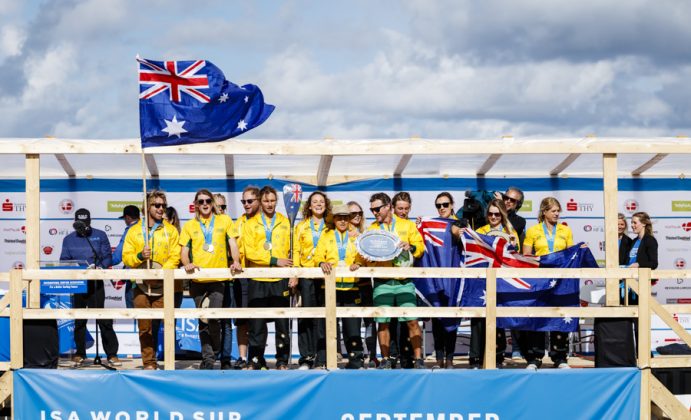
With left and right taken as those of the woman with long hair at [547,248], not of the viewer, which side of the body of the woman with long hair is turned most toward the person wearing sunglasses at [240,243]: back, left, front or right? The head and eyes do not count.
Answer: right

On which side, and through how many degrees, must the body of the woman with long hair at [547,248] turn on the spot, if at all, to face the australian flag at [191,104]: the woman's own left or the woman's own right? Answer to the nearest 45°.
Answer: approximately 90° to the woman's own right

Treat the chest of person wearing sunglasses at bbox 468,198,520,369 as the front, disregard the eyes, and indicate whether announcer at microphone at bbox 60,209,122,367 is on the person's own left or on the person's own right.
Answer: on the person's own right

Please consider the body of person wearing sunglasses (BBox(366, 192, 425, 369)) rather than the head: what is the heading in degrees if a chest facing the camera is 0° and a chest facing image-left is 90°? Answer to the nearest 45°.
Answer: approximately 0°

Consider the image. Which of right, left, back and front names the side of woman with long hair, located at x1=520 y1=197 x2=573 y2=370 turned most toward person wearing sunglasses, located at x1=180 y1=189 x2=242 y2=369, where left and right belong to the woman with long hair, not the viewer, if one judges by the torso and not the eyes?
right

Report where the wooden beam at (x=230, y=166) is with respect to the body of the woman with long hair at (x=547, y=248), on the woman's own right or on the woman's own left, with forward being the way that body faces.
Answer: on the woman's own right
